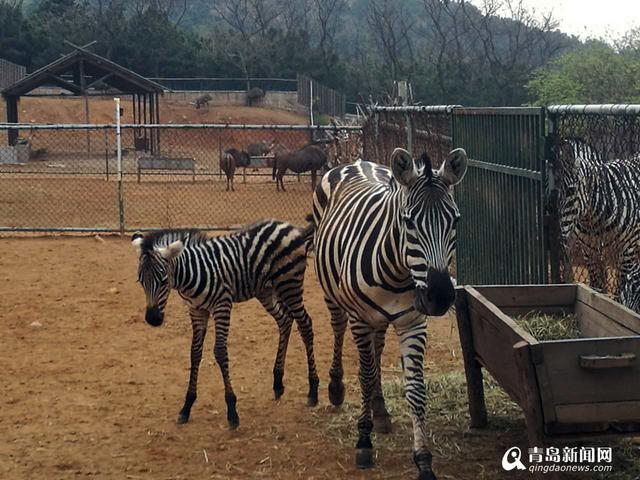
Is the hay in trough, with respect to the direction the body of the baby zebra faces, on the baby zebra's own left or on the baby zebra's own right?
on the baby zebra's own left

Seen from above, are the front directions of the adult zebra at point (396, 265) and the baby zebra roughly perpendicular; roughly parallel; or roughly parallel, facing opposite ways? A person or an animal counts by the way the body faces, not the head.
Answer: roughly perpendicular

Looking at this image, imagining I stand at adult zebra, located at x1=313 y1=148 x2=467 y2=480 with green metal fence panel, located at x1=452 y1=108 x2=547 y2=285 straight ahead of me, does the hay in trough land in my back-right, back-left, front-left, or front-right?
front-right

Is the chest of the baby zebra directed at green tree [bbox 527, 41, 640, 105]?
no

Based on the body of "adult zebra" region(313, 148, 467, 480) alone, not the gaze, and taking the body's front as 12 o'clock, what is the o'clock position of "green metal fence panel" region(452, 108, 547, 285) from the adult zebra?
The green metal fence panel is roughly at 8 o'clock from the adult zebra.

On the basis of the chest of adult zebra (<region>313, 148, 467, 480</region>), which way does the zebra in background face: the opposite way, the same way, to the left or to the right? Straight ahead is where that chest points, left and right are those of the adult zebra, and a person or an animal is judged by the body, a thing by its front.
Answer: to the right

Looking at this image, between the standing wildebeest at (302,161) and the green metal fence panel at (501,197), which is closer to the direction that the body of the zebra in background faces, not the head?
the green metal fence panel

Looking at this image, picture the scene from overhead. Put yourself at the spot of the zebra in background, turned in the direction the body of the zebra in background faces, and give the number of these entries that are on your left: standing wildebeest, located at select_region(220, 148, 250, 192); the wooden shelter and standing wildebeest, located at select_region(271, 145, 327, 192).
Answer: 0

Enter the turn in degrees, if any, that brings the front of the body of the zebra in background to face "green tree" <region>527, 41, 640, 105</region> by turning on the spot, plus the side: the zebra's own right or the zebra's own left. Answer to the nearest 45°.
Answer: approximately 135° to the zebra's own right

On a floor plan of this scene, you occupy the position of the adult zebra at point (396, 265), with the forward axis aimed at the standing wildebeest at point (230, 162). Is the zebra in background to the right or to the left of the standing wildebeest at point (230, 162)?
right

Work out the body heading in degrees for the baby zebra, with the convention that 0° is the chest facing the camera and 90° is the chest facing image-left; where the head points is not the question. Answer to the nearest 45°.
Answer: approximately 45°

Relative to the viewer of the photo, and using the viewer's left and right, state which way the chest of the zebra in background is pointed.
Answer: facing the viewer and to the left of the viewer

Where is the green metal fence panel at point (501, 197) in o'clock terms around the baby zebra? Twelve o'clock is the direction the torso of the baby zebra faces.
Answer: The green metal fence panel is roughly at 7 o'clock from the baby zebra.

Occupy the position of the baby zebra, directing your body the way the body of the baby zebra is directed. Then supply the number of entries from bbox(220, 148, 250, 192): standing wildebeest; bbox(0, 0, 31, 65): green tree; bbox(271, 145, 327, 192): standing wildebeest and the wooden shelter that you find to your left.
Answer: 0
